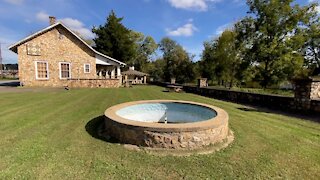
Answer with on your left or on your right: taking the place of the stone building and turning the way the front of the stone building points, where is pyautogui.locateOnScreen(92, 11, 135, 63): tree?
on your left

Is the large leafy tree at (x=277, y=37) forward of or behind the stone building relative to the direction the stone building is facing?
forward

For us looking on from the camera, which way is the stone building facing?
facing to the right of the viewer

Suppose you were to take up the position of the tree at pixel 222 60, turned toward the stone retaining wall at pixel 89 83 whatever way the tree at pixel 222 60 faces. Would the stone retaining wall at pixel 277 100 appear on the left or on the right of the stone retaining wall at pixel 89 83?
left

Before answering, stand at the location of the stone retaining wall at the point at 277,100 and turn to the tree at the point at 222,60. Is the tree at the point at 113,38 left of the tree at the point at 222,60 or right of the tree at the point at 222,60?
left

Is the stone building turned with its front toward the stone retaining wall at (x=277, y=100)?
no

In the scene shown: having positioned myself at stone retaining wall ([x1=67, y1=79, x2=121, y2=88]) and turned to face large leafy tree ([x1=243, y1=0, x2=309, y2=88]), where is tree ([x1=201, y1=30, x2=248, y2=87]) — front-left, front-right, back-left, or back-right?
front-left
